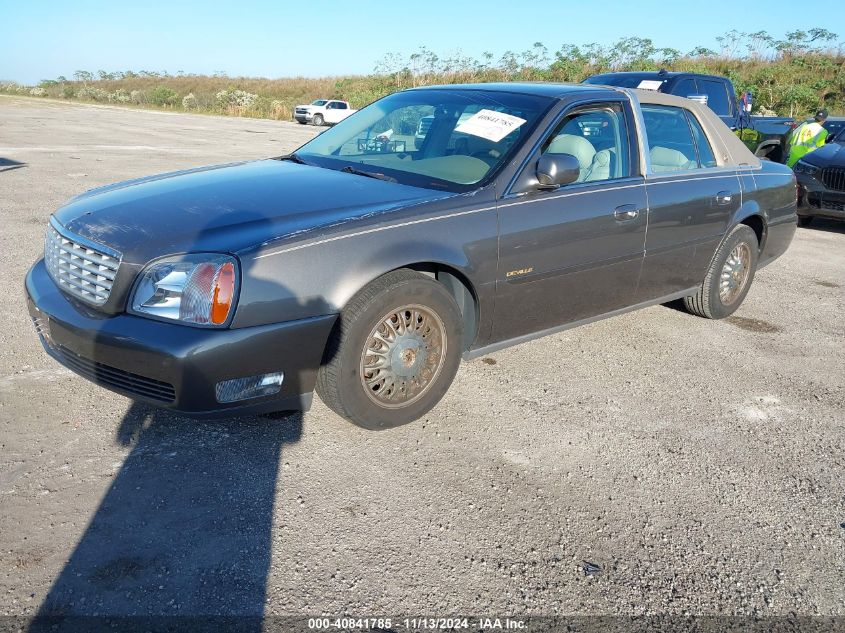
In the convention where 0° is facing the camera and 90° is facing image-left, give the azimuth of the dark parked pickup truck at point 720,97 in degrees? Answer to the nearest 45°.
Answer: approximately 45°

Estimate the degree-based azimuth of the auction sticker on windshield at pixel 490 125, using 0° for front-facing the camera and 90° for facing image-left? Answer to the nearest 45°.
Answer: approximately 45°

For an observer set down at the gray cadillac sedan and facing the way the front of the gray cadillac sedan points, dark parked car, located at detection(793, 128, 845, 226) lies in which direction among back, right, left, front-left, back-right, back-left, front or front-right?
back

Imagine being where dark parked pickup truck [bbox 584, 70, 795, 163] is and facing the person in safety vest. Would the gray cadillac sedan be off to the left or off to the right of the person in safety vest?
right
